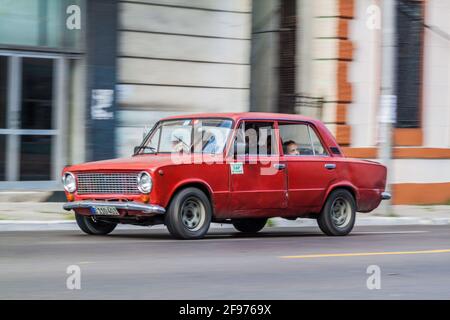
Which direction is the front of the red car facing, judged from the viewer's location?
facing the viewer and to the left of the viewer

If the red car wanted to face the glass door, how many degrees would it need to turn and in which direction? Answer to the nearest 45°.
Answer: approximately 90° to its right
